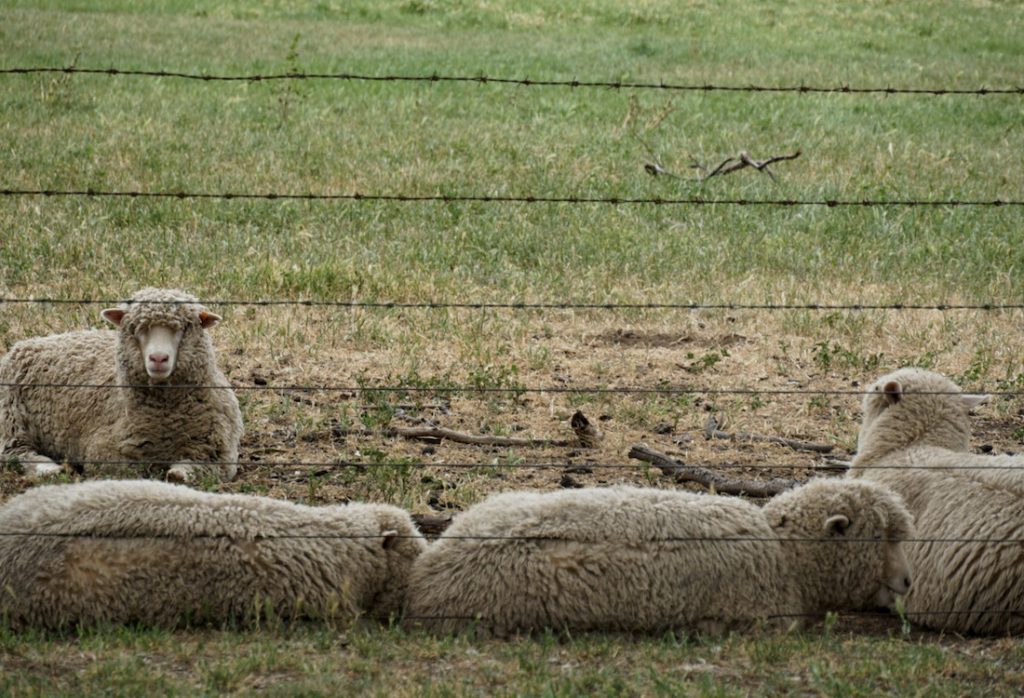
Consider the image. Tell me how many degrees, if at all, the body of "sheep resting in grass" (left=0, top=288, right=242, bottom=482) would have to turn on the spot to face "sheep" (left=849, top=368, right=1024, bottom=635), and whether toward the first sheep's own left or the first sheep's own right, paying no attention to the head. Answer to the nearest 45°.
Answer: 0° — it already faces it

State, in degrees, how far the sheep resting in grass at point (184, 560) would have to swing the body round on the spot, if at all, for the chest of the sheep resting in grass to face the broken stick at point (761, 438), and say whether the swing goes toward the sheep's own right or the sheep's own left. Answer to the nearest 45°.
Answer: approximately 45° to the sheep's own left

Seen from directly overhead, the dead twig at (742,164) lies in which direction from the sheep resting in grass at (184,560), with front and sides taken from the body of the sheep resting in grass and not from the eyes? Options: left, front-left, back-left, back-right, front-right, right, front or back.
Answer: front-left

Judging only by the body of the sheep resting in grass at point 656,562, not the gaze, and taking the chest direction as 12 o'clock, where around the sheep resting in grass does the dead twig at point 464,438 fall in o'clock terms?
The dead twig is roughly at 8 o'clock from the sheep resting in grass.

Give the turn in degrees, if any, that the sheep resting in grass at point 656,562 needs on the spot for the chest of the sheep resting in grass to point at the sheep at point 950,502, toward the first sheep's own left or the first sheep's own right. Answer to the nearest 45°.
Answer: approximately 45° to the first sheep's own left

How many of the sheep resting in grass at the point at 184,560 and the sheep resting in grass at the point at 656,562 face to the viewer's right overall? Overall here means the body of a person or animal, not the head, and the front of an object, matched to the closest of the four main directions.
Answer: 2

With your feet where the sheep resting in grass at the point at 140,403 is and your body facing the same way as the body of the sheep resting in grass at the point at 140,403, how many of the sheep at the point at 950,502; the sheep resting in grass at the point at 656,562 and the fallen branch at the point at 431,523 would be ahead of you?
3

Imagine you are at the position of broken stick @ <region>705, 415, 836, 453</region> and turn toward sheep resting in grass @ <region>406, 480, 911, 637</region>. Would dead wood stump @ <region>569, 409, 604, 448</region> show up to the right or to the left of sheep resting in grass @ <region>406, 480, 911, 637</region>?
right

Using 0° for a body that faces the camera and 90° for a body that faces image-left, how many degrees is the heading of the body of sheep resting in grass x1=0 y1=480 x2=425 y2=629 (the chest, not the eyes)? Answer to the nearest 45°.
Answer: approximately 270°

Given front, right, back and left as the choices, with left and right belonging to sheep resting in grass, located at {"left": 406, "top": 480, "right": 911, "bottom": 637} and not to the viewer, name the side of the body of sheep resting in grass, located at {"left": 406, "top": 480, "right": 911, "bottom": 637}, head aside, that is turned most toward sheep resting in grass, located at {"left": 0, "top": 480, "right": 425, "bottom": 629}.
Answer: back

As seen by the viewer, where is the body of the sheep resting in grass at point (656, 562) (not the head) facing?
to the viewer's right

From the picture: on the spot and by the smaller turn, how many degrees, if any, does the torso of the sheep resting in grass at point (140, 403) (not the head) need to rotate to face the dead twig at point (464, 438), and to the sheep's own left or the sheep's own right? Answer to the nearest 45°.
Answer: approximately 45° to the sheep's own left

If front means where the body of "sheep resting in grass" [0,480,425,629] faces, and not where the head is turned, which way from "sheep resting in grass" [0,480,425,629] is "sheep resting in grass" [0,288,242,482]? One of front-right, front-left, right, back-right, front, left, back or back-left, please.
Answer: left

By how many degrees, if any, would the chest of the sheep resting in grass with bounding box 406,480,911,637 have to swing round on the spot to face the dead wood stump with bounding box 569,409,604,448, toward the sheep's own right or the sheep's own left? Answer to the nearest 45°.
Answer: approximately 90° to the sheep's own left

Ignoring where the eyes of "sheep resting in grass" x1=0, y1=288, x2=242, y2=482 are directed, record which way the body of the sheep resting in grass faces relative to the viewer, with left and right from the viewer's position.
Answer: facing the viewer and to the right of the viewer

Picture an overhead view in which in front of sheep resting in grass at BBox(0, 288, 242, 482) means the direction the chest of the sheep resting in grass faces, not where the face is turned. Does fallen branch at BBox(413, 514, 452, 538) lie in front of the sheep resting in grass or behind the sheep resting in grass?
in front
